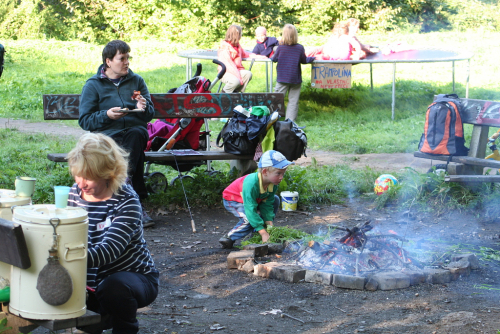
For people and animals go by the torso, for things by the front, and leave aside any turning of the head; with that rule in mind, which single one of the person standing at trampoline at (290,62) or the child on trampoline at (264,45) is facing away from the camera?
the person standing at trampoline at (290,62)

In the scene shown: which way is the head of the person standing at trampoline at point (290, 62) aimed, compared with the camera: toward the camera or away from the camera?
away from the camera

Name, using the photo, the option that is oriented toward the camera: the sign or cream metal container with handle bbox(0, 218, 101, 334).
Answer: the sign

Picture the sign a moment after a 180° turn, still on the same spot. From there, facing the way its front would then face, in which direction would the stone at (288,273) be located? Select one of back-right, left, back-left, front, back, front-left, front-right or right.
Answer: back

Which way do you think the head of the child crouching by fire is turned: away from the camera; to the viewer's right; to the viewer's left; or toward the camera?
to the viewer's right

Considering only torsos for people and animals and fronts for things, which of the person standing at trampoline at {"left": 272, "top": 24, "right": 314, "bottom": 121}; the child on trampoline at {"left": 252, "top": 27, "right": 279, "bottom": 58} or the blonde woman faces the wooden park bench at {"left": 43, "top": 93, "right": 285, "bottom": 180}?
the child on trampoline at {"left": 252, "top": 27, "right": 279, "bottom": 58}

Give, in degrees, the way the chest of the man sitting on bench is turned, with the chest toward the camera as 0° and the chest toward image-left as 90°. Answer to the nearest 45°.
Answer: approximately 315°

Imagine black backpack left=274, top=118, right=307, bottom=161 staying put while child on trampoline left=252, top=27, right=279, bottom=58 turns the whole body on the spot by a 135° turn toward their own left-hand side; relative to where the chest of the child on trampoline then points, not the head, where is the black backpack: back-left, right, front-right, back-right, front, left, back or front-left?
back-right

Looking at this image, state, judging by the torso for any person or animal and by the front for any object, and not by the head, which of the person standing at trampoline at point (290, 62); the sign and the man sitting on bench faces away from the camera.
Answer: the person standing at trampoline

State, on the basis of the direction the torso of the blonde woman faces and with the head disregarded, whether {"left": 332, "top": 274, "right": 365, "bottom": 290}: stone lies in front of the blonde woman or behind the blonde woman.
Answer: behind

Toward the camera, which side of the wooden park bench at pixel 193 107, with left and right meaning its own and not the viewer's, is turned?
front

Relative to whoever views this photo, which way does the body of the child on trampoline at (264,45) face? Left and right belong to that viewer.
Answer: facing the viewer

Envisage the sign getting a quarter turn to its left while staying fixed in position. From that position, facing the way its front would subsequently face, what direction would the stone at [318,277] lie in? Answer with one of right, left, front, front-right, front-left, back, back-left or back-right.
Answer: right

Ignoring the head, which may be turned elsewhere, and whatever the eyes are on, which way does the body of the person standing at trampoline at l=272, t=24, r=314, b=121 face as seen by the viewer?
away from the camera

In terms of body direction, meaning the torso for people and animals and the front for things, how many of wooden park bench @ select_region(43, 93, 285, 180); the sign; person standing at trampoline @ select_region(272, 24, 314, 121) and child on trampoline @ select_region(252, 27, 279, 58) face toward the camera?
3
